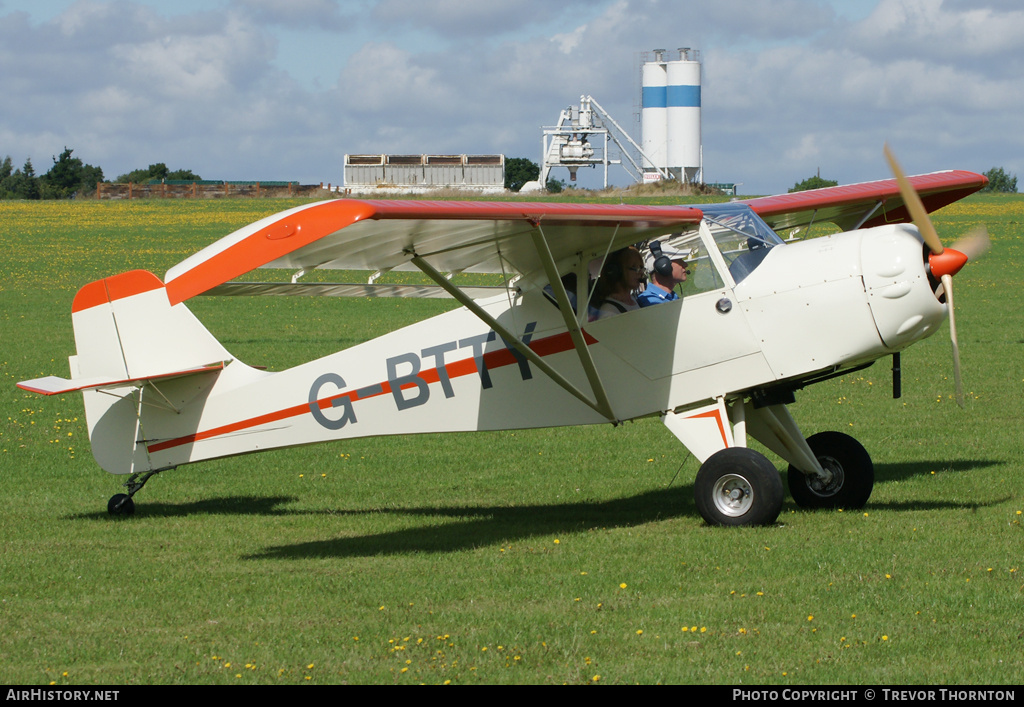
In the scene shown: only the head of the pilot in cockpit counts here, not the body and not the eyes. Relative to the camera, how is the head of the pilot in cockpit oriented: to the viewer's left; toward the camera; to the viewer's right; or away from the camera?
to the viewer's right

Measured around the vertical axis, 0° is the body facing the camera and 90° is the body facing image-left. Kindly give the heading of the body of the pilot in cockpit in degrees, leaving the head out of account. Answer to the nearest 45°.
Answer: approximately 270°
